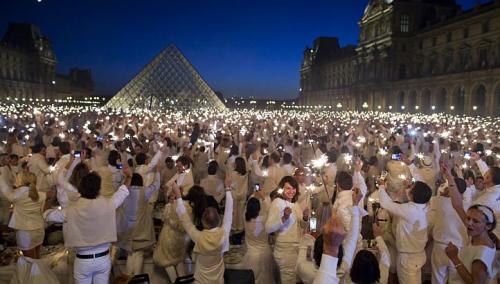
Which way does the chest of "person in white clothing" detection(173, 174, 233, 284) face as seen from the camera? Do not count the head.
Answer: away from the camera

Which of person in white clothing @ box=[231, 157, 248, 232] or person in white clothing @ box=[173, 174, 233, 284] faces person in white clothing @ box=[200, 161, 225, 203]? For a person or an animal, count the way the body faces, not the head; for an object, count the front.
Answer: person in white clothing @ box=[173, 174, 233, 284]

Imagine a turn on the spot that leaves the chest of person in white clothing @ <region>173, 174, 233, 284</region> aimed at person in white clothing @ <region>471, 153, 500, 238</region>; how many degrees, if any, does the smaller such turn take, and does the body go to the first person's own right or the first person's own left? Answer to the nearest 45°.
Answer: approximately 90° to the first person's own right

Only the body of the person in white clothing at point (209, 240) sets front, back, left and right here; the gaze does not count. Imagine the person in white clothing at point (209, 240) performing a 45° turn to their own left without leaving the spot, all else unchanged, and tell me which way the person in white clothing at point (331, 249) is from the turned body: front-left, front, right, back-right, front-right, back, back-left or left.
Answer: back

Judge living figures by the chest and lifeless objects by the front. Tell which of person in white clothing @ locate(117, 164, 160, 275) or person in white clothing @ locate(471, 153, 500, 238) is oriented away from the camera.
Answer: person in white clothing @ locate(117, 164, 160, 275)

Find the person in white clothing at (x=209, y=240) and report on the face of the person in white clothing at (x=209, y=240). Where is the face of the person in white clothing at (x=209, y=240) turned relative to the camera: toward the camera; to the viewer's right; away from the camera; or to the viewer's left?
away from the camera

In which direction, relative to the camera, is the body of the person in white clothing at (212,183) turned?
away from the camera

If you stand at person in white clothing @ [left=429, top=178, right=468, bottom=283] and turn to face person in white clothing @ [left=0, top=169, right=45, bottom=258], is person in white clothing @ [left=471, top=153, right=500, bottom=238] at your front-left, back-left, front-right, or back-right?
back-right

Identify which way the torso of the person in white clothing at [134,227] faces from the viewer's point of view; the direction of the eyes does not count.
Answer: away from the camera

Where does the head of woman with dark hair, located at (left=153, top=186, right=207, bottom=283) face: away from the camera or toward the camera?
away from the camera

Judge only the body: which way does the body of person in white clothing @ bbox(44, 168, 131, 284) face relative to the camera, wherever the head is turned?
away from the camera
